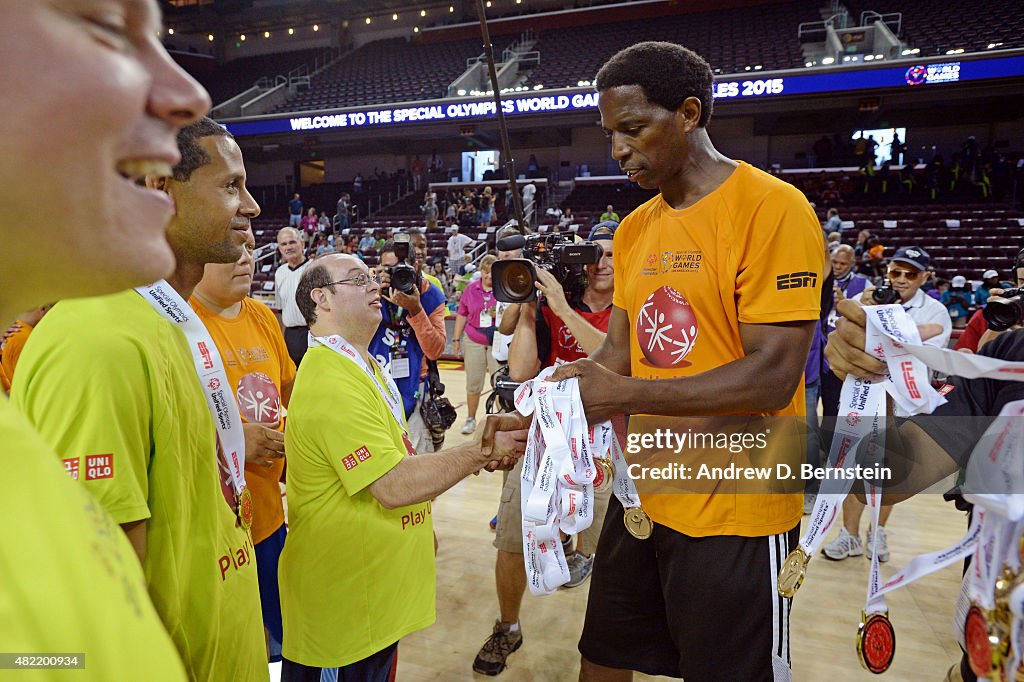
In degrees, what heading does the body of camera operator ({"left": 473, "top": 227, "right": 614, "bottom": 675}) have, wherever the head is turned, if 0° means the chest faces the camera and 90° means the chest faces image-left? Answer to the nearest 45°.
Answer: approximately 45°

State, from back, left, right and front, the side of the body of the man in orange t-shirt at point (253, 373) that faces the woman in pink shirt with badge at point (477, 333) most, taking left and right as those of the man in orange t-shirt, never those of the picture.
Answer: left

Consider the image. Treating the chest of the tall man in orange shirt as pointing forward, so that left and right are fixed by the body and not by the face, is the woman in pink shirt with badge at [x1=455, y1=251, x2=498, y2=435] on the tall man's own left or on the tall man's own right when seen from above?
on the tall man's own right

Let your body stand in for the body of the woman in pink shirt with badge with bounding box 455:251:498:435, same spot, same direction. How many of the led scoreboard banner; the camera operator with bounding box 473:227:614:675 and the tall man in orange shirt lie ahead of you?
2

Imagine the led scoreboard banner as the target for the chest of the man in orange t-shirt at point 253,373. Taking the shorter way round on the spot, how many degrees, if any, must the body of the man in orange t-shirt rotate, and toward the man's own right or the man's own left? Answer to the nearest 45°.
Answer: approximately 90° to the man's own left

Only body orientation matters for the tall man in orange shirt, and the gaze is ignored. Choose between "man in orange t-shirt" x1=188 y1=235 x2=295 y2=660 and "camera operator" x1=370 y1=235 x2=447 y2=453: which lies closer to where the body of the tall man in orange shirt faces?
the man in orange t-shirt

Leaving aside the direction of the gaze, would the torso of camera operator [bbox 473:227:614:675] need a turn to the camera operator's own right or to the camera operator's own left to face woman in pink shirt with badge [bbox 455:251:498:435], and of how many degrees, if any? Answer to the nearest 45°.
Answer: approximately 135° to the camera operator's own right

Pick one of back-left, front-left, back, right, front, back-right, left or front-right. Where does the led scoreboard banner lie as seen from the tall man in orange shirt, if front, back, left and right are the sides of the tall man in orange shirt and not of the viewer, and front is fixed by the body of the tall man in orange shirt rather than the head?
back-right
